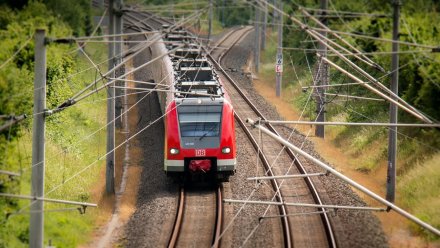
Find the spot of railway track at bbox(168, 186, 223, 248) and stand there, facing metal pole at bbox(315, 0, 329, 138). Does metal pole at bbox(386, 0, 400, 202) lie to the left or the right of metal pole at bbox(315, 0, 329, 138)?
right

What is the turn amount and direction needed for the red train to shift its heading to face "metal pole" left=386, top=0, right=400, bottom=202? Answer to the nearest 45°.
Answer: approximately 90° to its left

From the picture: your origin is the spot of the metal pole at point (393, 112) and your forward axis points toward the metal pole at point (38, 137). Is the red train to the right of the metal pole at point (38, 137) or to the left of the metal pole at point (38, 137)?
right

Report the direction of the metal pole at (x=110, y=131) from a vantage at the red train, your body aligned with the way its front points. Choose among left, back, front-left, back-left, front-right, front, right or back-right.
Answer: right

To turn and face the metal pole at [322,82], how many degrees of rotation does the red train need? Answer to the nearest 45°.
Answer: approximately 135° to its left

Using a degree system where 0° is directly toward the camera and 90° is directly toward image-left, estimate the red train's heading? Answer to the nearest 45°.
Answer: approximately 0°

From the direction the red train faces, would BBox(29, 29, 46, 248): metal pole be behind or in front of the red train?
in front

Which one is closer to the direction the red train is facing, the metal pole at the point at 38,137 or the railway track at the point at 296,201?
the metal pole
